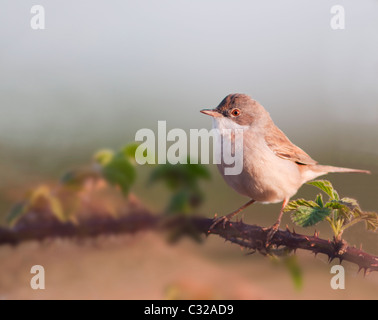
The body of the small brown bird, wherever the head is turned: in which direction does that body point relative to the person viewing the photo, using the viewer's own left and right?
facing to the left of the viewer
